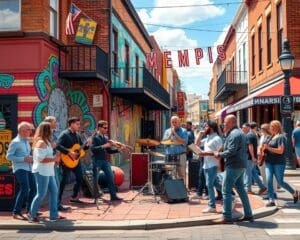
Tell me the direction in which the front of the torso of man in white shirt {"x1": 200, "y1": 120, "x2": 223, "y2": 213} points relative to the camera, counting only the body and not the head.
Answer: to the viewer's left

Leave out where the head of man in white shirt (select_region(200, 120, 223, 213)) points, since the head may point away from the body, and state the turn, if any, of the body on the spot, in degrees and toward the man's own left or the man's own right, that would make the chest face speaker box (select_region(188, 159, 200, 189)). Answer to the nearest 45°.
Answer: approximately 90° to the man's own right

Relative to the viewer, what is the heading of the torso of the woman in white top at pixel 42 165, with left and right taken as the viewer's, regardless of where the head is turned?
facing to the right of the viewer

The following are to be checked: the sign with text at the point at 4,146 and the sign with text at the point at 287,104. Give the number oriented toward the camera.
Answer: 2

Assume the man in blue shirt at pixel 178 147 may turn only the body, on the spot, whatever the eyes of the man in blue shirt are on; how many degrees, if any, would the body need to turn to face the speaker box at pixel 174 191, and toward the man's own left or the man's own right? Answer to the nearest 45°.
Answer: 0° — they already face it

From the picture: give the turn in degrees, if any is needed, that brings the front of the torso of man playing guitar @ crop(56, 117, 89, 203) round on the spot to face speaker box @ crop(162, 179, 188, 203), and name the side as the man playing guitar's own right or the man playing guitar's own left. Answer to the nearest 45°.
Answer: approximately 45° to the man playing guitar's own left

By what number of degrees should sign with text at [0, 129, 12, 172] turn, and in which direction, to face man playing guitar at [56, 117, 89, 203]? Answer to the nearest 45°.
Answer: approximately 45° to its left

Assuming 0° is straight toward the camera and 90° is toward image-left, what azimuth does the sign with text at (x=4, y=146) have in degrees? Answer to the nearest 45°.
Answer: approximately 0°

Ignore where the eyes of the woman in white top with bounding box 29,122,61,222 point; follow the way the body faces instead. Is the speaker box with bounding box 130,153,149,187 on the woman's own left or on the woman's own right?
on the woman's own left
